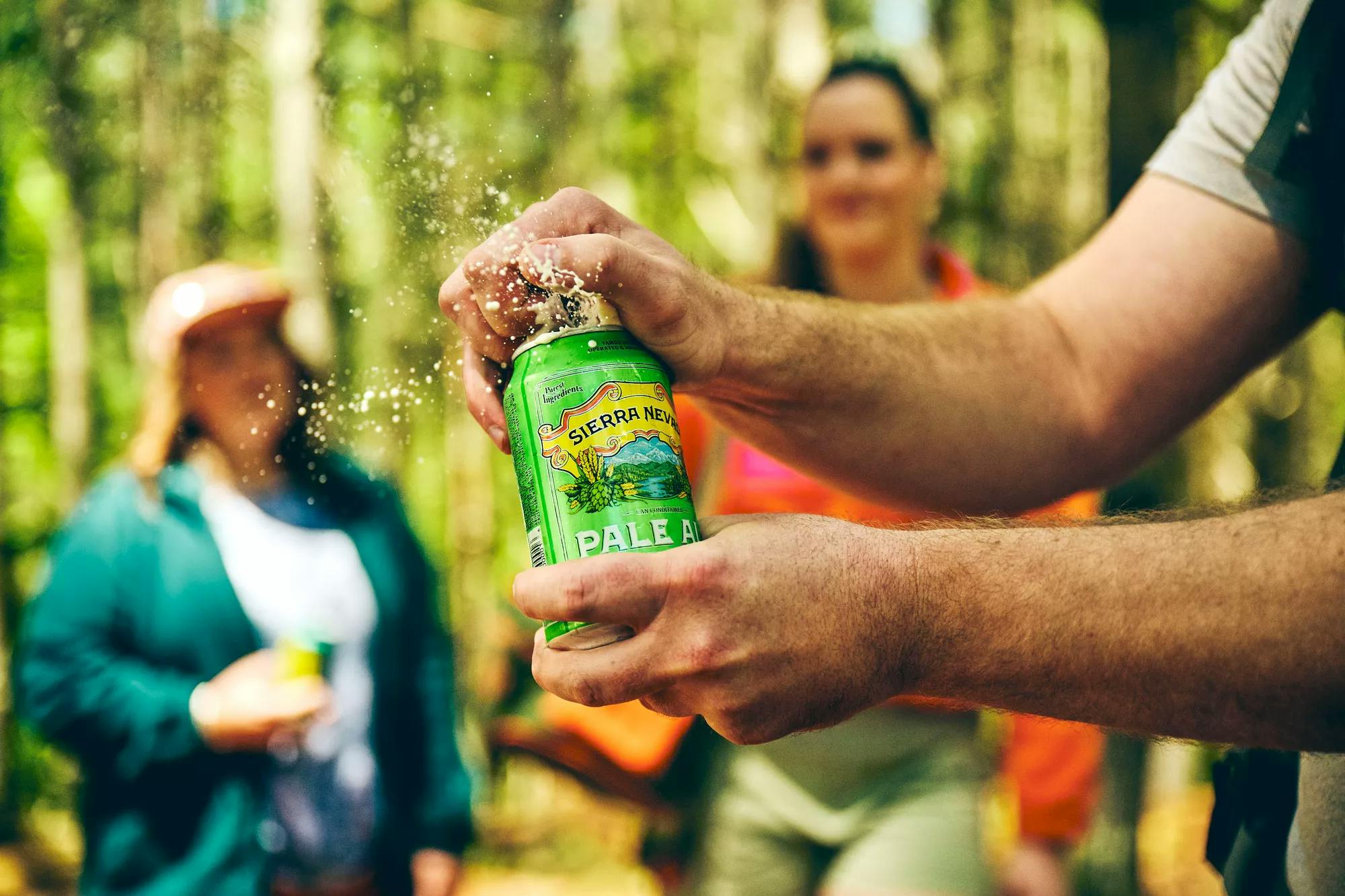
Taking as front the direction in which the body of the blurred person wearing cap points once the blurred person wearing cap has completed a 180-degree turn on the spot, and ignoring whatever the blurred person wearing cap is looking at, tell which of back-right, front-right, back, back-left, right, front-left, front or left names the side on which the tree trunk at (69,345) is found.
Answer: front-right

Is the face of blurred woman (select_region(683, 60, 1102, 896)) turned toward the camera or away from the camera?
toward the camera

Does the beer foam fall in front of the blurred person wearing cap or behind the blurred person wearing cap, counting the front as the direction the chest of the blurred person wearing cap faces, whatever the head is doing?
in front

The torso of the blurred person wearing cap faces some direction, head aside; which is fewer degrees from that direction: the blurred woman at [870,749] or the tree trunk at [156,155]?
the blurred woman

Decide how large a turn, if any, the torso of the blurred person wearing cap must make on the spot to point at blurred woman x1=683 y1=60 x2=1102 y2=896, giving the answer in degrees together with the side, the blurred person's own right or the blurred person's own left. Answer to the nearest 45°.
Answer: approximately 45° to the blurred person's own left

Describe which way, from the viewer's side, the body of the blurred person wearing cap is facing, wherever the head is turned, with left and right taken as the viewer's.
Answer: facing the viewer and to the right of the viewer

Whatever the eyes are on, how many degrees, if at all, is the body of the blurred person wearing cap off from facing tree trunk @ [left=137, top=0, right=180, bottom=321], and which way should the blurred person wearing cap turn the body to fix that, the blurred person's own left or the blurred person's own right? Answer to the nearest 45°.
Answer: approximately 135° to the blurred person's own left

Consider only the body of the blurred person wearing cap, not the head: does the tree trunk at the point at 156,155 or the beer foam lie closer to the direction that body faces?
the beer foam

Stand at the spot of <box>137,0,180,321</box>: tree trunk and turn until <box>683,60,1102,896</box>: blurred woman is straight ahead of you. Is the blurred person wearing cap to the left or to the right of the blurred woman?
right

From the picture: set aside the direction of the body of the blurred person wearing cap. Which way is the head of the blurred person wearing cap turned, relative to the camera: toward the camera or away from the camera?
toward the camera
